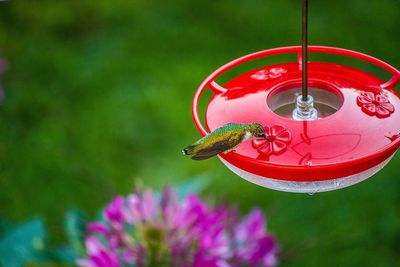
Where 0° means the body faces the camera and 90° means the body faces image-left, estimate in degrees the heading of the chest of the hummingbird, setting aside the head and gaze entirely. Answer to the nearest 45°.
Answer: approximately 270°
